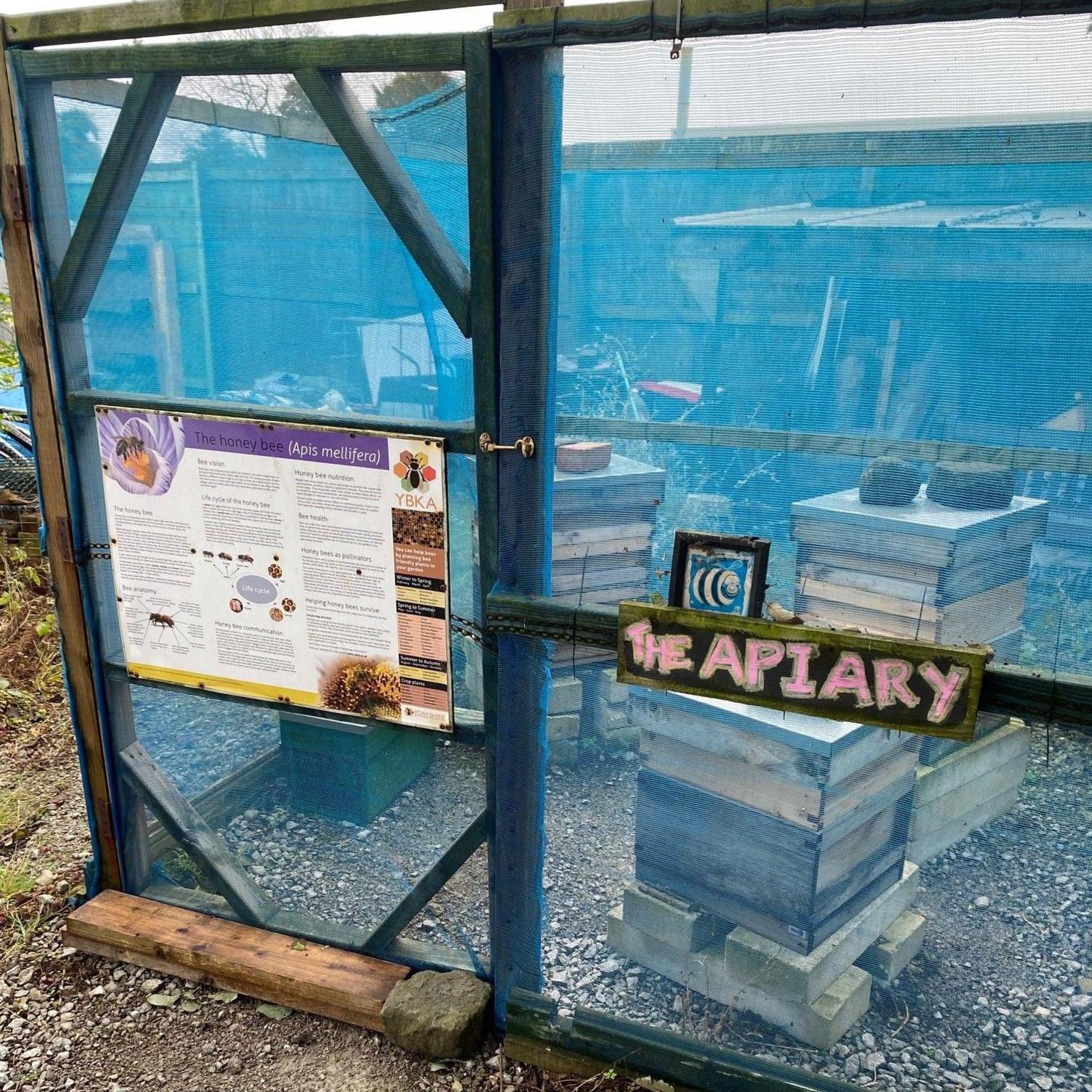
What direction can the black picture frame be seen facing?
toward the camera

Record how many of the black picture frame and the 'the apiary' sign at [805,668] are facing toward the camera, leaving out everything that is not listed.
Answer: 2

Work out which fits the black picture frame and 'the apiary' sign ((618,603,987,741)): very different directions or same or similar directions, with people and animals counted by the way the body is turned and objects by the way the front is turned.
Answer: same or similar directions

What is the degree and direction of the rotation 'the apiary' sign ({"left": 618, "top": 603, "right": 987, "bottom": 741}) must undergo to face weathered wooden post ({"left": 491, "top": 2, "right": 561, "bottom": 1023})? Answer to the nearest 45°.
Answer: approximately 90° to its right

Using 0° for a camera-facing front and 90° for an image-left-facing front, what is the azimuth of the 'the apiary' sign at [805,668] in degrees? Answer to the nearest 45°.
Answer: approximately 0°

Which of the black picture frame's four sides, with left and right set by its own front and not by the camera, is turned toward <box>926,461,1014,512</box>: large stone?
back

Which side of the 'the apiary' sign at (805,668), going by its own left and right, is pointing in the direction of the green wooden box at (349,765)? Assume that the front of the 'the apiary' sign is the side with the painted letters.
right
